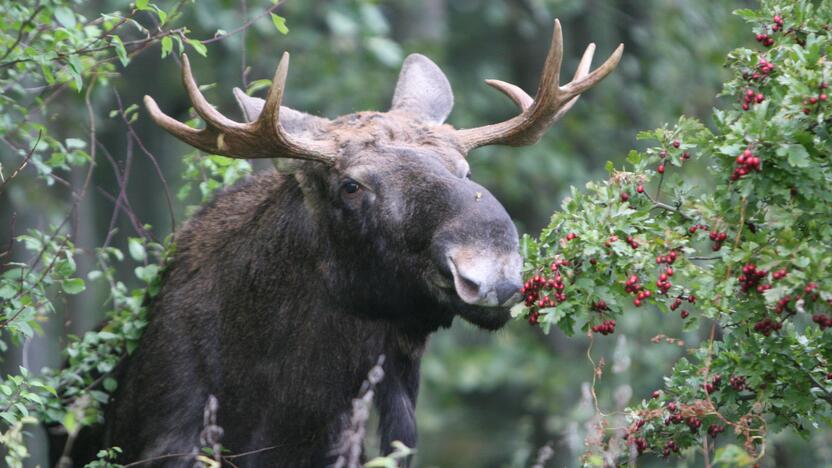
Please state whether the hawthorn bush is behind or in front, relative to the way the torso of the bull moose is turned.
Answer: in front

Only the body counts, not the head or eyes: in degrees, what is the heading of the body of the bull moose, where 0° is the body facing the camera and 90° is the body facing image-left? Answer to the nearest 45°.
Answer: approximately 315°

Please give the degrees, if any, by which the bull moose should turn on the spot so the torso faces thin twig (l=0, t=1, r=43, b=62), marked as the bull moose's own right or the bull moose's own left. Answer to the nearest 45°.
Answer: approximately 135° to the bull moose's own right

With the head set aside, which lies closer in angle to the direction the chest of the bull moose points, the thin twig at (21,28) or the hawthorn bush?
the hawthorn bush
